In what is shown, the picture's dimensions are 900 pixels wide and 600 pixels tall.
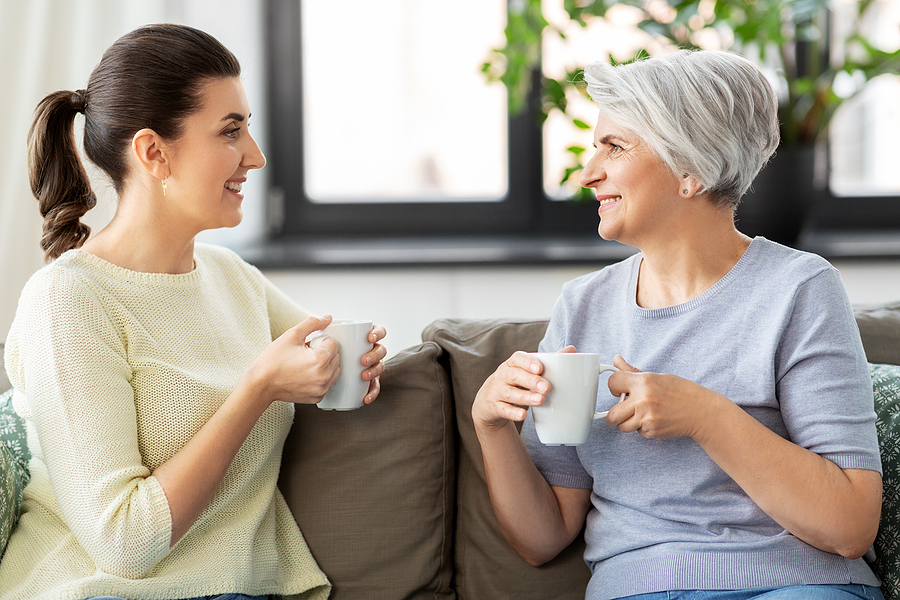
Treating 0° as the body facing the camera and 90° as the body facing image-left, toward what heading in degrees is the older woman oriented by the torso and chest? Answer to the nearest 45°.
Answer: approximately 45°

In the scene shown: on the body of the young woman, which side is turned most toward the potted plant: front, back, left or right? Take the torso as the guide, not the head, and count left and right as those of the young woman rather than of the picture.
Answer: left

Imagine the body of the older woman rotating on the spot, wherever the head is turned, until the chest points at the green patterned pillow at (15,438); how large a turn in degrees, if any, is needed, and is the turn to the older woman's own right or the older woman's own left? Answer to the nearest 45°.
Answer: approximately 45° to the older woman's own right

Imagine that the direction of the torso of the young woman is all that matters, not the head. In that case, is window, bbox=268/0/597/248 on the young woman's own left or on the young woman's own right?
on the young woman's own left

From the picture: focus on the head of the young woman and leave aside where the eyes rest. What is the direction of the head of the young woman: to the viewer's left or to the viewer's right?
to the viewer's right

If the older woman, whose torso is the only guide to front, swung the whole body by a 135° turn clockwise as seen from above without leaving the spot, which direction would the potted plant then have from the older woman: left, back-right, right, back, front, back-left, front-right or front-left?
front
